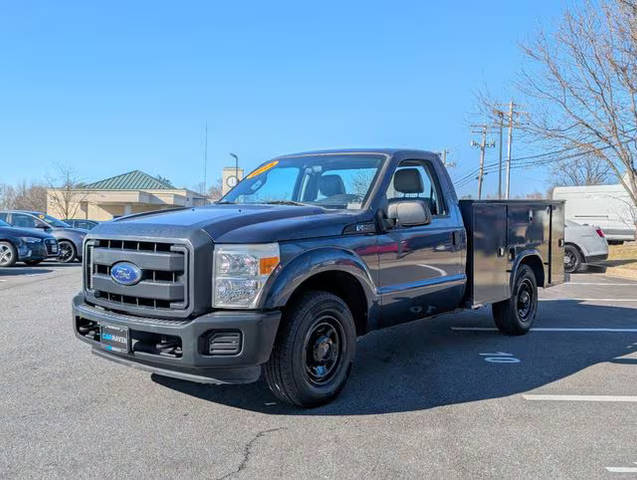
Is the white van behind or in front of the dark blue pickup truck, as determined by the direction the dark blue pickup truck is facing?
behind

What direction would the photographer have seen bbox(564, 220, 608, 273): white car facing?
facing to the left of the viewer

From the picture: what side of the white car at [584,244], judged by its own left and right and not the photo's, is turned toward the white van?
right

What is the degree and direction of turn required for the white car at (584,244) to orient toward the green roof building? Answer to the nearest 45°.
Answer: approximately 45° to its right

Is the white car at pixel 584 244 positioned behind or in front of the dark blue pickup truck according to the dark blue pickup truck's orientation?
behind

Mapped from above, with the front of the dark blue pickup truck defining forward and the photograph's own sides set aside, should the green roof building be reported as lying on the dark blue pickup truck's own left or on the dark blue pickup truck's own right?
on the dark blue pickup truck's own right
